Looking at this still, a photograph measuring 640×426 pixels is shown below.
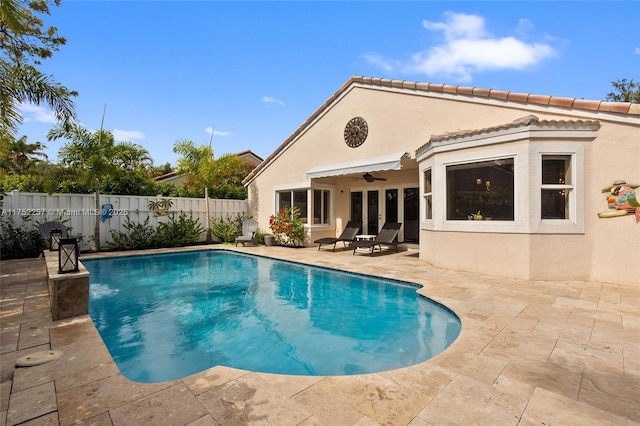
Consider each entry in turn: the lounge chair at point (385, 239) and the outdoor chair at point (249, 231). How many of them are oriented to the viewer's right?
0

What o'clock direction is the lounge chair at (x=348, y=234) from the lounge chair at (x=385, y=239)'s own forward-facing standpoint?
the lounge chair at (x=348, y=234) is roughly at 3 o'clock from the lounge chair at (x=385, y=239).

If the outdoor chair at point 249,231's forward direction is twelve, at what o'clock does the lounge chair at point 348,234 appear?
The lounge chair is roughly at 9 o'clock from the outdoor chair.

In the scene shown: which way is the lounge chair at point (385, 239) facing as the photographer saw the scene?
facing the viewer and to the left of the viewer

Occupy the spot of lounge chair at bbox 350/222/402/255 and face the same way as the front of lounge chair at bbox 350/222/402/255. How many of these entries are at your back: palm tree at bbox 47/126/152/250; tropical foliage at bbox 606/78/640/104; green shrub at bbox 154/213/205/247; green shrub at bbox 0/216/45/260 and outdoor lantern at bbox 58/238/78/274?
1

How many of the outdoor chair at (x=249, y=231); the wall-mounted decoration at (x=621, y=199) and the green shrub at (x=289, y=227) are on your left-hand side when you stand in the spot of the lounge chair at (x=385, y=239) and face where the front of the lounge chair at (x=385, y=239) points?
1

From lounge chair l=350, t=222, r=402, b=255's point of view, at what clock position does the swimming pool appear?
The swimming pool is roughly at 11 o'clock from the lounge chair.

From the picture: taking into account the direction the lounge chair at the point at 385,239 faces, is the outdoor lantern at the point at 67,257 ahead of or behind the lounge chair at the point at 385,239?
ahead

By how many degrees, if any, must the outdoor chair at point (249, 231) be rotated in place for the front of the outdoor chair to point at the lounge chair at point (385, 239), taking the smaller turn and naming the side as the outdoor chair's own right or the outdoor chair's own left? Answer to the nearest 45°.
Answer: approximately 90° to the outdoor chair's own left

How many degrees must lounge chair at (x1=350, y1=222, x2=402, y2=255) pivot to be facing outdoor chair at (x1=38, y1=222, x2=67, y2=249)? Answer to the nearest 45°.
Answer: approximately 45° to its right

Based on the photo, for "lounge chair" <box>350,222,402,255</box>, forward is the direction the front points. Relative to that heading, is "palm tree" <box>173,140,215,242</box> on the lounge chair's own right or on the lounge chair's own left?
on the lounge chair's own right

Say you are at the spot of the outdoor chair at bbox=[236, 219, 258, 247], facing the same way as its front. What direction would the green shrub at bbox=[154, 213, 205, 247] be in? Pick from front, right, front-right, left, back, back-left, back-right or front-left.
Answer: front-right
